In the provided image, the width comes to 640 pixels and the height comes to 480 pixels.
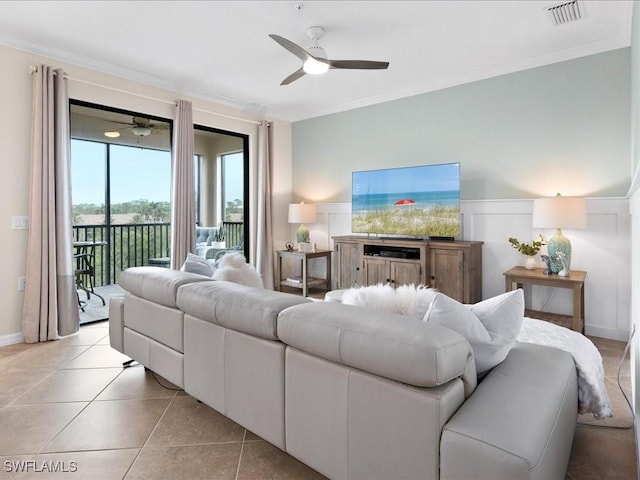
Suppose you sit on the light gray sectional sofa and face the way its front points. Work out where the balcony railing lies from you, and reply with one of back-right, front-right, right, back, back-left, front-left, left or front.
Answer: left

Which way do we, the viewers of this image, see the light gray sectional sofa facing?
facing away from the viewer and to the right of the viewer

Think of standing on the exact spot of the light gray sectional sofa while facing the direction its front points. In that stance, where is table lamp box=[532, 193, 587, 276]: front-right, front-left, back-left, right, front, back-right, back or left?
front

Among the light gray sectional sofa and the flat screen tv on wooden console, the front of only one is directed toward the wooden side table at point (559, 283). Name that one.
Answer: the light gray sectional sofa

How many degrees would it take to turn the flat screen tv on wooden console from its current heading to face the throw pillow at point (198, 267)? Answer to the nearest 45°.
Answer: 0° — it already faces it

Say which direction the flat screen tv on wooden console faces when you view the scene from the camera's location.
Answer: facing the viewer and to the left of the viewer

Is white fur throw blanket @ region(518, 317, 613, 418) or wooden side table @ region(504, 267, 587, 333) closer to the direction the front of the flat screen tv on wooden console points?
the white fur throw blanket

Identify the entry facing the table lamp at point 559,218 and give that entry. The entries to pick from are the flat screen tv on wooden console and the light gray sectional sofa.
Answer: the light gray sectional sofa

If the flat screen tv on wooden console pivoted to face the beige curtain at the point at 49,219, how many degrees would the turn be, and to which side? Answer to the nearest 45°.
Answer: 0° — it already faces it

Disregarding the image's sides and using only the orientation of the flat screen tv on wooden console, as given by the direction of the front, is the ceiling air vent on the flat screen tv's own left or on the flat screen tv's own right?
on the flat screen tv's own left

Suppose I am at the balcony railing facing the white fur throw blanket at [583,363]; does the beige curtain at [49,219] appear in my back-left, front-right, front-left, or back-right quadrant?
front-right

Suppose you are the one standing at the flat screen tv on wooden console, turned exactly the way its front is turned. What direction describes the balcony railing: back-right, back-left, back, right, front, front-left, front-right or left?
front-right

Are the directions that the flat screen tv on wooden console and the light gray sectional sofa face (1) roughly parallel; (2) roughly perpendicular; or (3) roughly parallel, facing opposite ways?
roughly parallel, facing opposite ways

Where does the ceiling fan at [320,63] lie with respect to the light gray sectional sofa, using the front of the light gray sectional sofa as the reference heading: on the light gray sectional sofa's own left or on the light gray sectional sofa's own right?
on the light gray sectional sofa's own left

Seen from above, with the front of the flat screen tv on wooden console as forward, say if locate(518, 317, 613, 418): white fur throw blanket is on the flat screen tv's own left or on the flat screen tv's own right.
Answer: on the flat screen tv's own left

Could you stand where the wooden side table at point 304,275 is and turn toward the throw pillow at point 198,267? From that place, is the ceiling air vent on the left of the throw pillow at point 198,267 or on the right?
left
